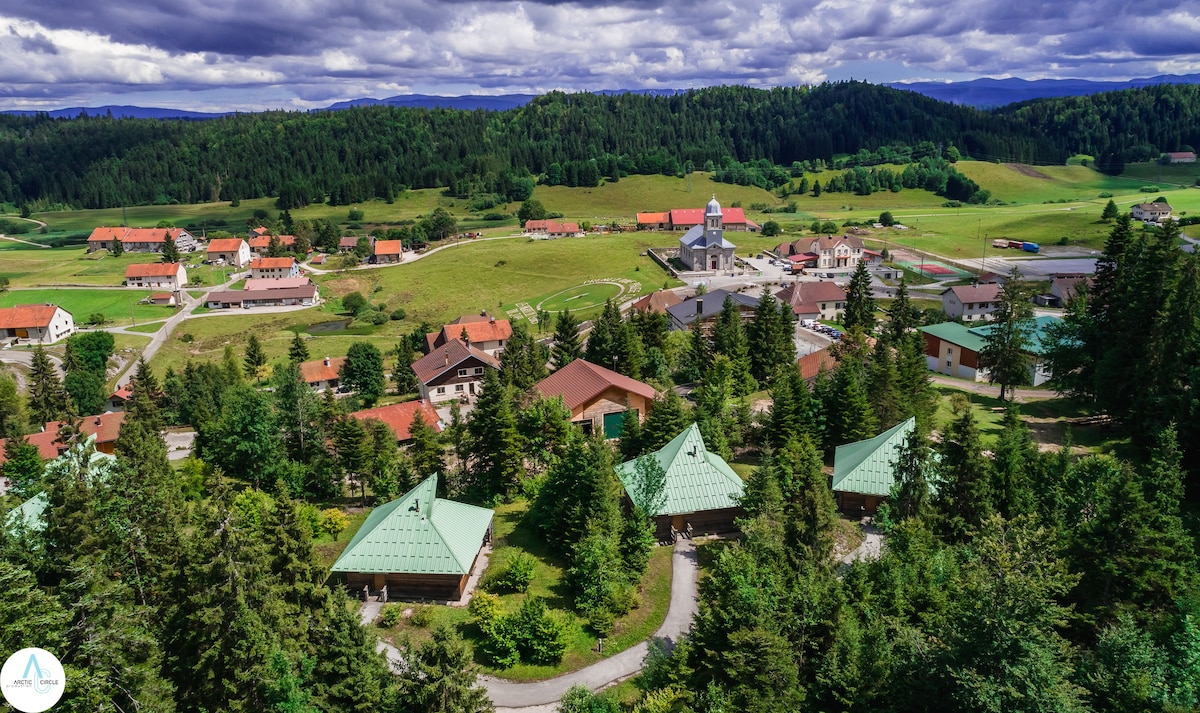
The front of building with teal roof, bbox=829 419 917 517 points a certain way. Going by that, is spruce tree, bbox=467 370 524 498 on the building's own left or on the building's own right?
on the building's own right

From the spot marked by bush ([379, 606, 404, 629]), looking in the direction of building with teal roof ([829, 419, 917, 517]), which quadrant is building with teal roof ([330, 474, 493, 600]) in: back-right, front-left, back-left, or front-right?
front-left

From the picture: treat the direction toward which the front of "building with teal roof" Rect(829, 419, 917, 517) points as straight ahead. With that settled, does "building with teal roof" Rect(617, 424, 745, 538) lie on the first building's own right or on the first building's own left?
on the first building's own right

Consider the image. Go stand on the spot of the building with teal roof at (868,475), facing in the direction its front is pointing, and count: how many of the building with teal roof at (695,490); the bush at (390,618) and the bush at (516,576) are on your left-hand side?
0

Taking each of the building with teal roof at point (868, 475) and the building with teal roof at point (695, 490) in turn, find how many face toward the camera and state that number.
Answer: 2

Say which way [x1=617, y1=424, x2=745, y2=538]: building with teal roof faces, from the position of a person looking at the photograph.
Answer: facing the viewer

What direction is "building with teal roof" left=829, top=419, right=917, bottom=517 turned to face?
toward the camera

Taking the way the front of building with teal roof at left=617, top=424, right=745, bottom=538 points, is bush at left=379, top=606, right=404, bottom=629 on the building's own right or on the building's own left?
on the building's own right

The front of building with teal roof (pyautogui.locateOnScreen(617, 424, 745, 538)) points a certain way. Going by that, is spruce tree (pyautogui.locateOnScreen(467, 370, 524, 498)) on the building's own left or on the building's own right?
on the building's own right

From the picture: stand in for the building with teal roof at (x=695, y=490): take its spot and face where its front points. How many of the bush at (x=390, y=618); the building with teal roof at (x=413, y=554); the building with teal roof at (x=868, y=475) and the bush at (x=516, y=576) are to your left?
1

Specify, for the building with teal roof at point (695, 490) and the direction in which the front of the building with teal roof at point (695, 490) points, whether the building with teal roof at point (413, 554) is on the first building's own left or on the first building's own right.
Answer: on the first building's own right

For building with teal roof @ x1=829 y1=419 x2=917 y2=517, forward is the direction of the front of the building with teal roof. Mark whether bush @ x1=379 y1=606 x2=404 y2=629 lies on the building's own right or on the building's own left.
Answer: on the building's own right

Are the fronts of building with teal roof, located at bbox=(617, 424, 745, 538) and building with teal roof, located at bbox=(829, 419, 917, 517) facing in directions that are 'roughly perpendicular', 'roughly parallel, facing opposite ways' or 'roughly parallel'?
roughly parallel

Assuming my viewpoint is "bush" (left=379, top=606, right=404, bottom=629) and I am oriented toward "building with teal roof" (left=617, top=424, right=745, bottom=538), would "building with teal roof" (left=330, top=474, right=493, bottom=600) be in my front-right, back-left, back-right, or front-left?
front-left
